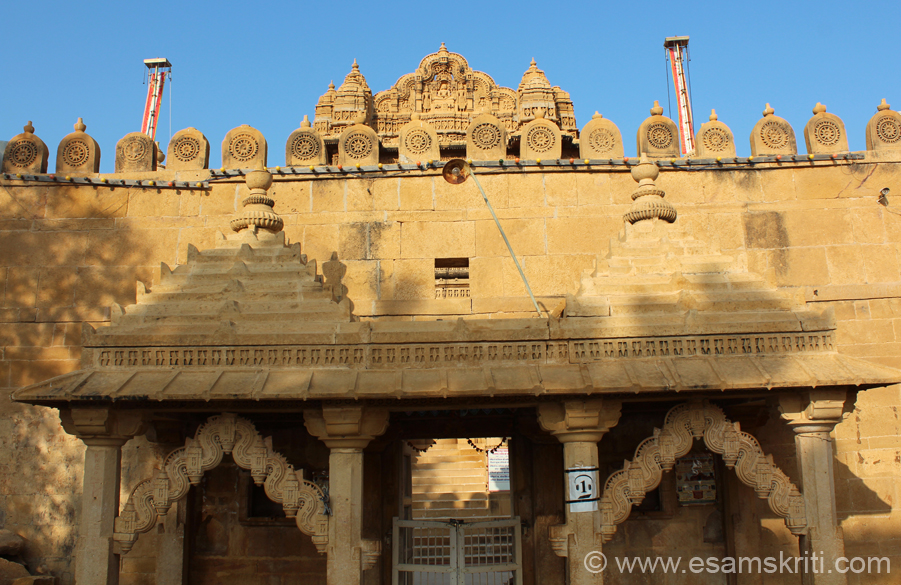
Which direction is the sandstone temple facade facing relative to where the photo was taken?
toward the camera

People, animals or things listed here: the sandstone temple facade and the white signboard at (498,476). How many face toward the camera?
2

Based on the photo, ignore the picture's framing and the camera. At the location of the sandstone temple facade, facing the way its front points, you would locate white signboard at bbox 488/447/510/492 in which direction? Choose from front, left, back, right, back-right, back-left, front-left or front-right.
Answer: back

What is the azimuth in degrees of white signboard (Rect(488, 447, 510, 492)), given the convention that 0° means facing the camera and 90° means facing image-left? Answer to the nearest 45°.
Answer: approximately 0°

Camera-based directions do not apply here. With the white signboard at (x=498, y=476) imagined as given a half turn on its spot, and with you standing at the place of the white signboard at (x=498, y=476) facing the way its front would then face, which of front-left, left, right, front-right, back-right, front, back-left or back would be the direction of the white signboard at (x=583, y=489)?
back
